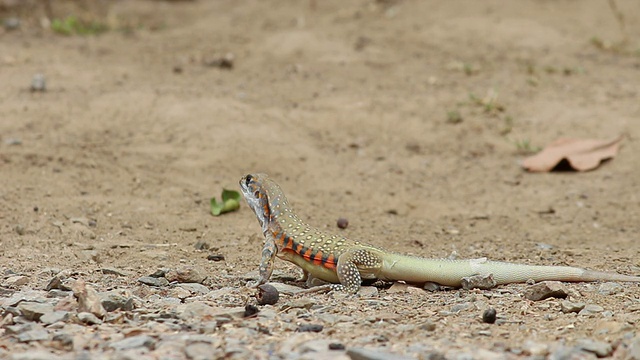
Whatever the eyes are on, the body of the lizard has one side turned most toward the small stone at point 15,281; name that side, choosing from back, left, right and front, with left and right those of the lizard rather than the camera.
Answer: front

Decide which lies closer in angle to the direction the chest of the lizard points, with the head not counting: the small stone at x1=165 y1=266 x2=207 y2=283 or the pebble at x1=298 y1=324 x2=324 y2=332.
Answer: the small stone

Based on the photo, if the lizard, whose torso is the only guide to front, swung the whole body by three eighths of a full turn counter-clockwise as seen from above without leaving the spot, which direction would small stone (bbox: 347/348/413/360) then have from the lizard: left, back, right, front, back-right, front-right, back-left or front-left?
front-right

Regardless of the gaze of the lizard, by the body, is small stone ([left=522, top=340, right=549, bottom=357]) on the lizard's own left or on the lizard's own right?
on the lizard's own left

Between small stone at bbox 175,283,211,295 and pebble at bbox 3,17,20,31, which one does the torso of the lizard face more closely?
the small stone

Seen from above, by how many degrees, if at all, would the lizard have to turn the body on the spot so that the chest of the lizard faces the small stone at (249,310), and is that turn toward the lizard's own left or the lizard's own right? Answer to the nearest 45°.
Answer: approximately 45° to the lizard's own left

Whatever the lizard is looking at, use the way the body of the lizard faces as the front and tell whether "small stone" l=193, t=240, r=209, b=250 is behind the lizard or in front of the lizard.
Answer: in front

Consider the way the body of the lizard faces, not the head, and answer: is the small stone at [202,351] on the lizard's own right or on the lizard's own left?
on the lizard's own left

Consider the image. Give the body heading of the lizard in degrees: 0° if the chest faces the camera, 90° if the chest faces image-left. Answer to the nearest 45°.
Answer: approximately 90°

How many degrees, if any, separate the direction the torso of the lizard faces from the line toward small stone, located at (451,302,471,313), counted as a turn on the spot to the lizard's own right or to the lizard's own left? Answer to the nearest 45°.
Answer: approximately 135° to the lizard's own left

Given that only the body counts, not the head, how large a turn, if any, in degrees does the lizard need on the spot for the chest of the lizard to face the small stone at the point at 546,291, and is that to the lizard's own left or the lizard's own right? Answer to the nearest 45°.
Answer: approximately 180°

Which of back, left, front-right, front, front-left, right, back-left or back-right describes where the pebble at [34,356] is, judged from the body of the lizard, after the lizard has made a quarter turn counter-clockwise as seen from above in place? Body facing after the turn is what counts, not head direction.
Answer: front-right

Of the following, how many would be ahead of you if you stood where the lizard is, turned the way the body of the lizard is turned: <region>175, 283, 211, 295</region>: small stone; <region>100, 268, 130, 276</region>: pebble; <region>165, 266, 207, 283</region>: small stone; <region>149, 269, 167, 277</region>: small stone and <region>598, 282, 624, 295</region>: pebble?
4

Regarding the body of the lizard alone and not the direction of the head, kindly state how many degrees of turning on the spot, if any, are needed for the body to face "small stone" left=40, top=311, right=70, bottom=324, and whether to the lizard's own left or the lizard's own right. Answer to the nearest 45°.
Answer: approximately 45° to the lizard's own left

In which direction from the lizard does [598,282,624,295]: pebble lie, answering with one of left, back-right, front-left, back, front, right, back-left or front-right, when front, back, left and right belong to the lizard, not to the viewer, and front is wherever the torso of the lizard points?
back

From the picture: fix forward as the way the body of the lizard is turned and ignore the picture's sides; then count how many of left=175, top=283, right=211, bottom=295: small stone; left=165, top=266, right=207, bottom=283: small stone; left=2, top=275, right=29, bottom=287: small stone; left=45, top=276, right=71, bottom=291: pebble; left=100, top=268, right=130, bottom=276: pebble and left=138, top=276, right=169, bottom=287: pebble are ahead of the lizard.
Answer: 6

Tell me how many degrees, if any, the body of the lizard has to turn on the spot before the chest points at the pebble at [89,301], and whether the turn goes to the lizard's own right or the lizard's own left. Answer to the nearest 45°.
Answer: approximately 45° to the lizard's own left
